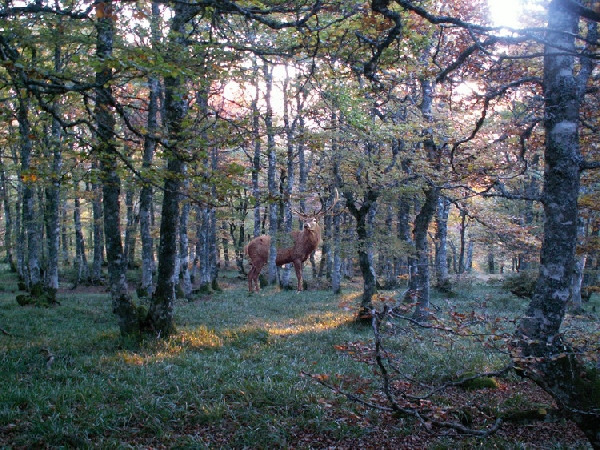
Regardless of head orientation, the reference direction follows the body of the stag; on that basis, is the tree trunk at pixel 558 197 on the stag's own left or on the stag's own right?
on the stag's own right

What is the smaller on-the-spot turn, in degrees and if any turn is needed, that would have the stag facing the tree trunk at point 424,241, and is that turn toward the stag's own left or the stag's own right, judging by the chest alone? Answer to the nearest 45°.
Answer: approximately 90° to the stag's own right

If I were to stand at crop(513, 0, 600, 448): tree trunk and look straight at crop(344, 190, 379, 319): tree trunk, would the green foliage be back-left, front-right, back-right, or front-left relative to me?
front-right

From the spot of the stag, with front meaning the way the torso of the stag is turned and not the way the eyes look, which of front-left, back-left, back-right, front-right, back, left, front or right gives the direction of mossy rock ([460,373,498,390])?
right

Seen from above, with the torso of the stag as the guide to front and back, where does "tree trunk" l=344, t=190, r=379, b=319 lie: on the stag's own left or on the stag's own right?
on the stag's own right

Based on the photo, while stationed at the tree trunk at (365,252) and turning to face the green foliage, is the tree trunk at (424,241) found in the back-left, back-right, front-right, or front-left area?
front-right

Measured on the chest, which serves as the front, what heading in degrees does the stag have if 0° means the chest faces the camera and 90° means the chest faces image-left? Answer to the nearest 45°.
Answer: approximately 270°

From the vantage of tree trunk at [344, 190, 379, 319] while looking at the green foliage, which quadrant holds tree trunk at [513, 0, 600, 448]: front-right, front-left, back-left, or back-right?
back-right
